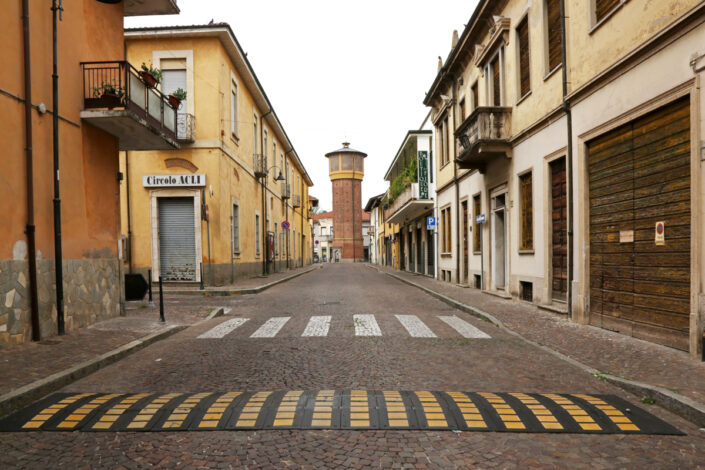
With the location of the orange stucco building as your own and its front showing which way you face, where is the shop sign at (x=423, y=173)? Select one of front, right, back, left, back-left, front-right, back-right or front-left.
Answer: left

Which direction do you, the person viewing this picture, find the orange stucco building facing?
facing the viewer and to the right of the viewer

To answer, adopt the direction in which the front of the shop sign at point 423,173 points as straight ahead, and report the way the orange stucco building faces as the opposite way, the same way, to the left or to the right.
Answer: to the left

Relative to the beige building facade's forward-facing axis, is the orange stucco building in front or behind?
in front

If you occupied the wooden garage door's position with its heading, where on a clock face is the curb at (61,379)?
The curb is roughly at 12 o'clock from the wooden garage door.

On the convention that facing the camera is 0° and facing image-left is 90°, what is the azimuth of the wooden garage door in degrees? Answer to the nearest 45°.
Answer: approximately 45°

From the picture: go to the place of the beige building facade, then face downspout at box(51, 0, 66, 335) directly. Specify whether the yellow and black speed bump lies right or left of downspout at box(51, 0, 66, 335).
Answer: left

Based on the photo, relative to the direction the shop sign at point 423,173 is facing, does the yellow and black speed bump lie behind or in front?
in front

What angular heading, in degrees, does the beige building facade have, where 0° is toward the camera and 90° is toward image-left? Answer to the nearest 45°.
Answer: approximately 45°
